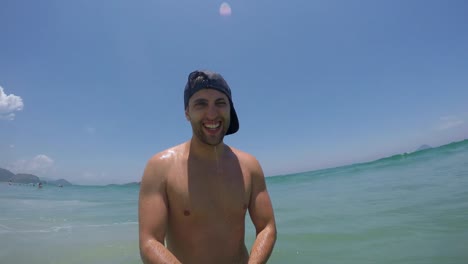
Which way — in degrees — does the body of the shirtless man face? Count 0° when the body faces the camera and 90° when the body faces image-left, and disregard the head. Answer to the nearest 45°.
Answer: approximately 0°
